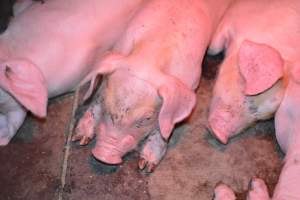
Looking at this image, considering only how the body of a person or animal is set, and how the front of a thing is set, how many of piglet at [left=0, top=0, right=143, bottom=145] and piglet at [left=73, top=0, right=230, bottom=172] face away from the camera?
0

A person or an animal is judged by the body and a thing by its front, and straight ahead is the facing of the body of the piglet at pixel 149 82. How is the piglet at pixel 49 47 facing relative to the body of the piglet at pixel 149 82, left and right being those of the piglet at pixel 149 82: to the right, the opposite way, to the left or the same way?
the same way

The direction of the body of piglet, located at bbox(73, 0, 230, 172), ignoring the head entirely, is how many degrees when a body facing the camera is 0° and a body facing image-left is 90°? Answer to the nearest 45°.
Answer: approximately 45°

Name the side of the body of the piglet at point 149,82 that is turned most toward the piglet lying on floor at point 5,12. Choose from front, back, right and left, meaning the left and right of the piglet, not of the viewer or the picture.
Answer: right

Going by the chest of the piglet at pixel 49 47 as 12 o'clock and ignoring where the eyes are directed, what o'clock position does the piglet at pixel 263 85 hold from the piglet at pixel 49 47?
the piglet at pixel 263 85 is roughly at 8 o'clock from the piglet at pixel 49 47.
